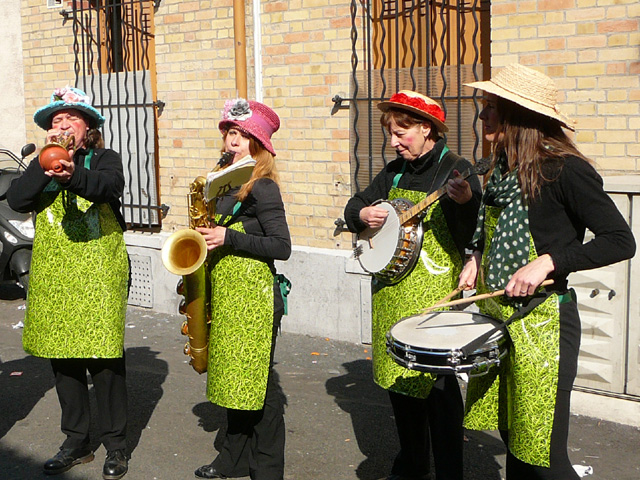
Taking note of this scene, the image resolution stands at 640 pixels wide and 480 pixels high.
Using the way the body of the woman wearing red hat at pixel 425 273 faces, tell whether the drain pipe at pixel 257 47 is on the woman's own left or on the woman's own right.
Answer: on the woman's own right

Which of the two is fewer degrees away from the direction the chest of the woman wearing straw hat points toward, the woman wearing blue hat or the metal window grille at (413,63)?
the woman wearing blue hat

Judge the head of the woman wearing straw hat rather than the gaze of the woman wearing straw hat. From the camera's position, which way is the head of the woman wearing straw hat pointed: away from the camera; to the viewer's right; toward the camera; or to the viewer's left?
to the viewer's left

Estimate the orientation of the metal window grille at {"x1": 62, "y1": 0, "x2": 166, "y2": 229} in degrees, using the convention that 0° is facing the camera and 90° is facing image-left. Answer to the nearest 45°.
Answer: approximately 0°

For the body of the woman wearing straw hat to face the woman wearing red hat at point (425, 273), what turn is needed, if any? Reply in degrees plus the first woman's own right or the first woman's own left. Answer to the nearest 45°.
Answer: approximately 45° to the first woman's own right

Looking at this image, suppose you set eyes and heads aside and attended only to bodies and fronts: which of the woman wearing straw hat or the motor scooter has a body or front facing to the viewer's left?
the woman wearing straw hat
